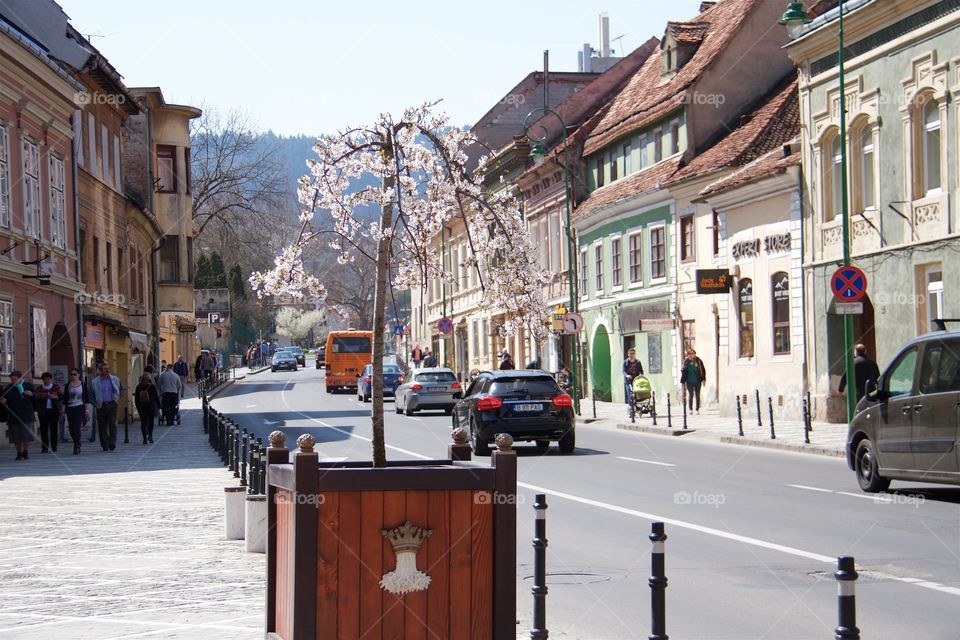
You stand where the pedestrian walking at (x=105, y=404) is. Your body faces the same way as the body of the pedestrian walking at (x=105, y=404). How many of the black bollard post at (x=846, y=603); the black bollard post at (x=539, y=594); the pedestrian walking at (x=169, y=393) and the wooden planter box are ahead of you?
3

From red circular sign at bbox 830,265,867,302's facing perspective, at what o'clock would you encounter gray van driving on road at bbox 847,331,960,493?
The gray van driving on road is roughly at 12 o'clock from the red circular sign.

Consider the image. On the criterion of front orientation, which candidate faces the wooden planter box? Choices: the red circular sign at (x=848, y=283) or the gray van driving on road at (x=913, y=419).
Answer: the red circular sign

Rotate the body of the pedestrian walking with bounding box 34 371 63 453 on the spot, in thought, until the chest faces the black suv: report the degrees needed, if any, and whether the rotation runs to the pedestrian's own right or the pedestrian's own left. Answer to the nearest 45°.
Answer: approximately 45° to the pedestrian's own left

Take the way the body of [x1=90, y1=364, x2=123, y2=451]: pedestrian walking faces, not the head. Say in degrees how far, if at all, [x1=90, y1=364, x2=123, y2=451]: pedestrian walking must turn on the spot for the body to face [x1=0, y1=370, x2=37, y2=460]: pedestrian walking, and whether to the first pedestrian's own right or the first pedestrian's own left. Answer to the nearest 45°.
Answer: approximately 45° to the first pedestrian's own right

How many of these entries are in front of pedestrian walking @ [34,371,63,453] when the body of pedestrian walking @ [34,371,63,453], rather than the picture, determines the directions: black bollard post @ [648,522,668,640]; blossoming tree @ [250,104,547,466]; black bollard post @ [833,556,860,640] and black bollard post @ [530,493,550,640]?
4

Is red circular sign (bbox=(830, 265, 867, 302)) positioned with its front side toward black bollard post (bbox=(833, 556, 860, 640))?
yes
